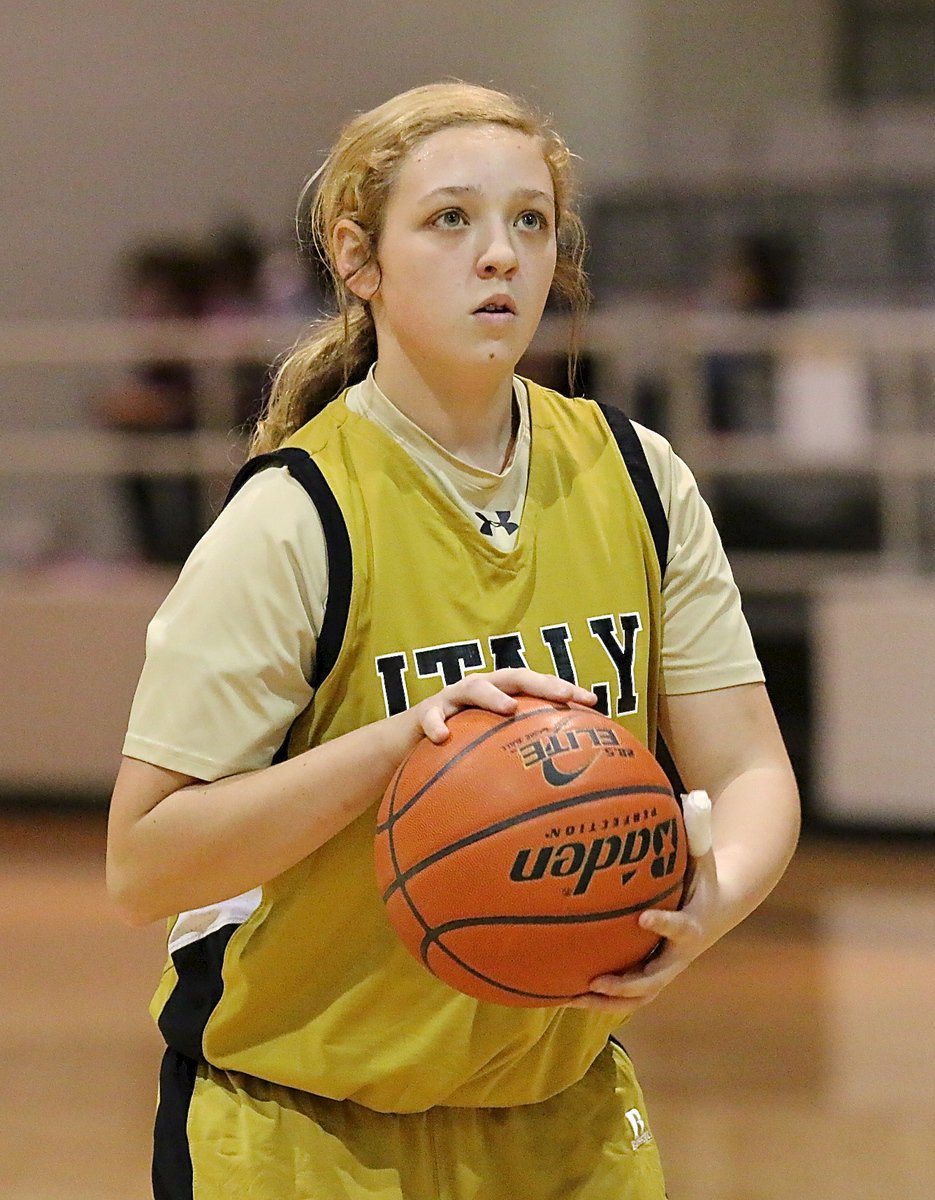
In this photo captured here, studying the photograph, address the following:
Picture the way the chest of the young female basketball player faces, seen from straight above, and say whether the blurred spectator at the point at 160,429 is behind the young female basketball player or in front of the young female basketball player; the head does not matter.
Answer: behind

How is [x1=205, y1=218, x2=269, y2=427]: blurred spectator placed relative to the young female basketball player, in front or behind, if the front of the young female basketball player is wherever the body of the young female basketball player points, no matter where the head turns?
behind

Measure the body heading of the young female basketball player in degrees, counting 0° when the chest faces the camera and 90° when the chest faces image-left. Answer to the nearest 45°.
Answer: approximately 315°

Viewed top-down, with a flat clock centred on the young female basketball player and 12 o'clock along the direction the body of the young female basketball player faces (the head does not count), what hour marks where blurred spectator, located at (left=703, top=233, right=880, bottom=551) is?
The blurred spectator is roughly at 8 o'clock from the young female basketball player.

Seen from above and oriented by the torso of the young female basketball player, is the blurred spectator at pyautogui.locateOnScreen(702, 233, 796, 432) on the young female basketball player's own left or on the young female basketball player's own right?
on the young female basketball player's own left
